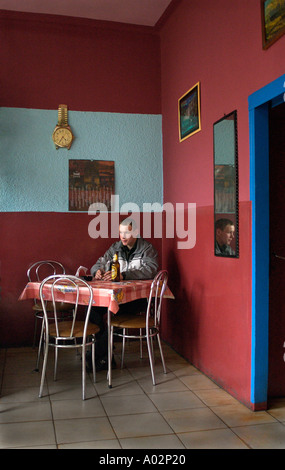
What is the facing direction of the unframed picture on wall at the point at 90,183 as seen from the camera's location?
facing the viewer

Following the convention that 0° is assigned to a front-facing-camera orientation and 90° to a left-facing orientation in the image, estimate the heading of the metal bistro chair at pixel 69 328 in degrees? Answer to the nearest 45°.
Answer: approximately 180°

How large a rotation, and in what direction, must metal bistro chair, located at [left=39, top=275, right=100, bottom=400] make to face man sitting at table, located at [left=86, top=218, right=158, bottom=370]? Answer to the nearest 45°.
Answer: approximately 45° to its right

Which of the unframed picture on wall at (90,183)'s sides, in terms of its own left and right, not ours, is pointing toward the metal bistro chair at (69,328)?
front

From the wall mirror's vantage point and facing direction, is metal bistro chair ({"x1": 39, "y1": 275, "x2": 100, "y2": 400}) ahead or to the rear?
ahead

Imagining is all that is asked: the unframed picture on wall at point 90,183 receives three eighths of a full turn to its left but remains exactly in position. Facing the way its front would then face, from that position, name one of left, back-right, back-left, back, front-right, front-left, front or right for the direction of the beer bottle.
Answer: back-right

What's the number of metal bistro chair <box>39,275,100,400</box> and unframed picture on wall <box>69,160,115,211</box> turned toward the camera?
1

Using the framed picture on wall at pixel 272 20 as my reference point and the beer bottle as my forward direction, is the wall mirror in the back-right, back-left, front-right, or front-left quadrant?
front-right

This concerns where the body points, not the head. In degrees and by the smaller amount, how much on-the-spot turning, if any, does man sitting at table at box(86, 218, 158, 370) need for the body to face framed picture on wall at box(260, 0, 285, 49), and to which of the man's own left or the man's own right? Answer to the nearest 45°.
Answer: approximately 90° to the man's own left

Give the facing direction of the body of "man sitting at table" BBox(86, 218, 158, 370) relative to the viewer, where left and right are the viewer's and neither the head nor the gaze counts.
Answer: facing the viewer and to the left of the viewer

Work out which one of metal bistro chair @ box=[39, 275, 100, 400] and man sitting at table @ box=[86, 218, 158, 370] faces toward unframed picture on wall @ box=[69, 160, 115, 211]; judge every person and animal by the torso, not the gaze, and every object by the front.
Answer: the metal bistro chair

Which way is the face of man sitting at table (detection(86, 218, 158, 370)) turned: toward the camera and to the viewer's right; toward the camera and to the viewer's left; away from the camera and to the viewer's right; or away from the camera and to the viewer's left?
toward the camera and to the viewer's left

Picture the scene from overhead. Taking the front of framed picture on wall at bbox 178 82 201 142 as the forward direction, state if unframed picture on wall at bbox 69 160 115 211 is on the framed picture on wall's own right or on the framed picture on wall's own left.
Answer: on the framed picture on wall's own right

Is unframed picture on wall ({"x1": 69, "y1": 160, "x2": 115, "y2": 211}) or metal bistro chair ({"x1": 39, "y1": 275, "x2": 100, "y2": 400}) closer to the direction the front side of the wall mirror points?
the metal bistro chair

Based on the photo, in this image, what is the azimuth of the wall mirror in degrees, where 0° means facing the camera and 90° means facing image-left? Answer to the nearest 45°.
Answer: approximately 45°

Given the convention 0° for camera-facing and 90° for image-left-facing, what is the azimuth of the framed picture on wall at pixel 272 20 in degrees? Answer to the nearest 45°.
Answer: approximately 45°
